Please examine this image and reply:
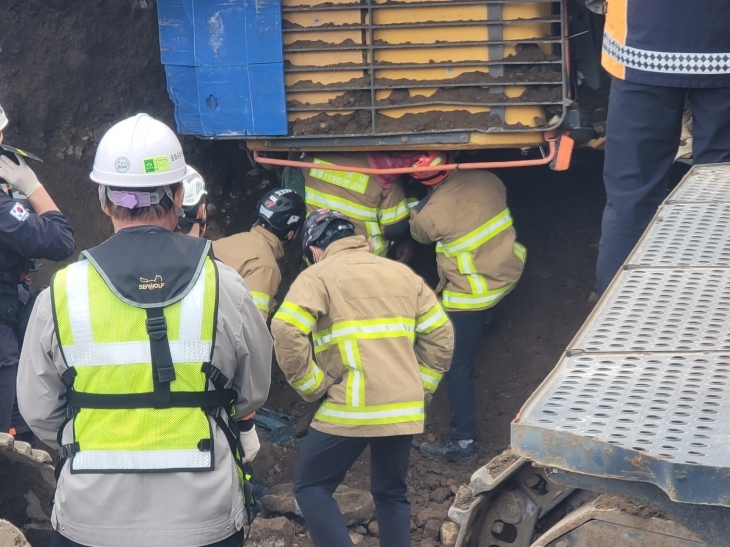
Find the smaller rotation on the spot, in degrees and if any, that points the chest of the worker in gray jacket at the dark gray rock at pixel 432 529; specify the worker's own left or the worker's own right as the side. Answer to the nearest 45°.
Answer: approximately 45° to the worker's own right

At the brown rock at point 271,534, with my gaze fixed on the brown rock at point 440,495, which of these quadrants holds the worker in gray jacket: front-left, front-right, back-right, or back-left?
back-right

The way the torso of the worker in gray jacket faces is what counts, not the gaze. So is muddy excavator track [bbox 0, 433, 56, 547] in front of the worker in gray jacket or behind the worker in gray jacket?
in front

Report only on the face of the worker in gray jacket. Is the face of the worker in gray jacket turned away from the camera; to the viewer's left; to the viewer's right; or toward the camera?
away from the camera

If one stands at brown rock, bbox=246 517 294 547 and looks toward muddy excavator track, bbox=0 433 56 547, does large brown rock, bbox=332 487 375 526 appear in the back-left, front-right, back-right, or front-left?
back-right

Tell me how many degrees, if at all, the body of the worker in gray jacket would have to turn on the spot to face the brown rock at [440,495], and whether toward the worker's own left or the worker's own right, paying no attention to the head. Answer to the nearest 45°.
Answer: approximately 45° to the worker's own right

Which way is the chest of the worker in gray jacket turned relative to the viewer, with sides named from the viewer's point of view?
facing away from the viewer

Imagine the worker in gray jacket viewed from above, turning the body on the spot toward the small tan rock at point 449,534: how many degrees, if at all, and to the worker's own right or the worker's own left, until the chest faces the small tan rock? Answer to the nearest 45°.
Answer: approximately 45° to the worker's own right

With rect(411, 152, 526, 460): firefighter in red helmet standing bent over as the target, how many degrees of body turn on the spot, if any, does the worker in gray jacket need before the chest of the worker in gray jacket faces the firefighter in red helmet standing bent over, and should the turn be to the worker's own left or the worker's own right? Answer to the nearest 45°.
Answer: approximately 45° to the worker's own right

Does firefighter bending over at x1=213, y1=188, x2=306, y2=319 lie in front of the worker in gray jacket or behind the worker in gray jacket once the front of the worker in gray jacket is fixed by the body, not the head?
in front
